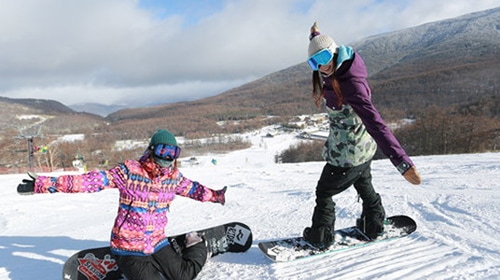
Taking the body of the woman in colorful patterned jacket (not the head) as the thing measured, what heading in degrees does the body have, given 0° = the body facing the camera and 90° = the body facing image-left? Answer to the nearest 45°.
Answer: approximately 315°

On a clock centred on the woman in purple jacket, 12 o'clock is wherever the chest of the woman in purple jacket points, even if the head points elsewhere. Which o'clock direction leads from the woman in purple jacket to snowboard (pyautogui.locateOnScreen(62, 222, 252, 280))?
The snowboard is roughly at 1 o'clock from the woman in purple jacket.

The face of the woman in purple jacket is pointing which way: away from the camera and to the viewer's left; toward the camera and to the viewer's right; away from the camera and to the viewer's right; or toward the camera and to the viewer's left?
toward the camera and to the viewer's left

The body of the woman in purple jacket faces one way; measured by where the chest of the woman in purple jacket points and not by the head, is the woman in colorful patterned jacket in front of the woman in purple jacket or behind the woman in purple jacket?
in front

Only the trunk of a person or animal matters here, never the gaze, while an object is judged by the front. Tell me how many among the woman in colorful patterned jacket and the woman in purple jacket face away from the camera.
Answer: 0

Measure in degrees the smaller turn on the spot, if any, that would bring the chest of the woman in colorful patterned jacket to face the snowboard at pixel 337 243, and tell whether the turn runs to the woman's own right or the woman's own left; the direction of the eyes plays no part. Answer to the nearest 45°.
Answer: approximately 45° to the woman's own left

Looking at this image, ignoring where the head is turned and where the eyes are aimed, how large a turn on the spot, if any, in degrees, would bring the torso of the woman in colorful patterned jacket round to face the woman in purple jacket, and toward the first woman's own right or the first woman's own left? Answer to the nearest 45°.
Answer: approximately 45° to the first woman's own left

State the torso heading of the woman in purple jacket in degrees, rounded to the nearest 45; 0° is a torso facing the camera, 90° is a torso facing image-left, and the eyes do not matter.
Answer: approximately 45°
